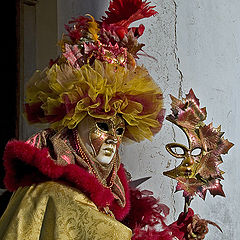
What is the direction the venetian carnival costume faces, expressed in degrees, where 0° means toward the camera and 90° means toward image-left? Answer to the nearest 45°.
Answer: approximately 315°
